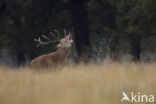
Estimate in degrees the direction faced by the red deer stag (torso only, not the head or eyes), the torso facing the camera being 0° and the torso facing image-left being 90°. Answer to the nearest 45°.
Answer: approximately 270°
